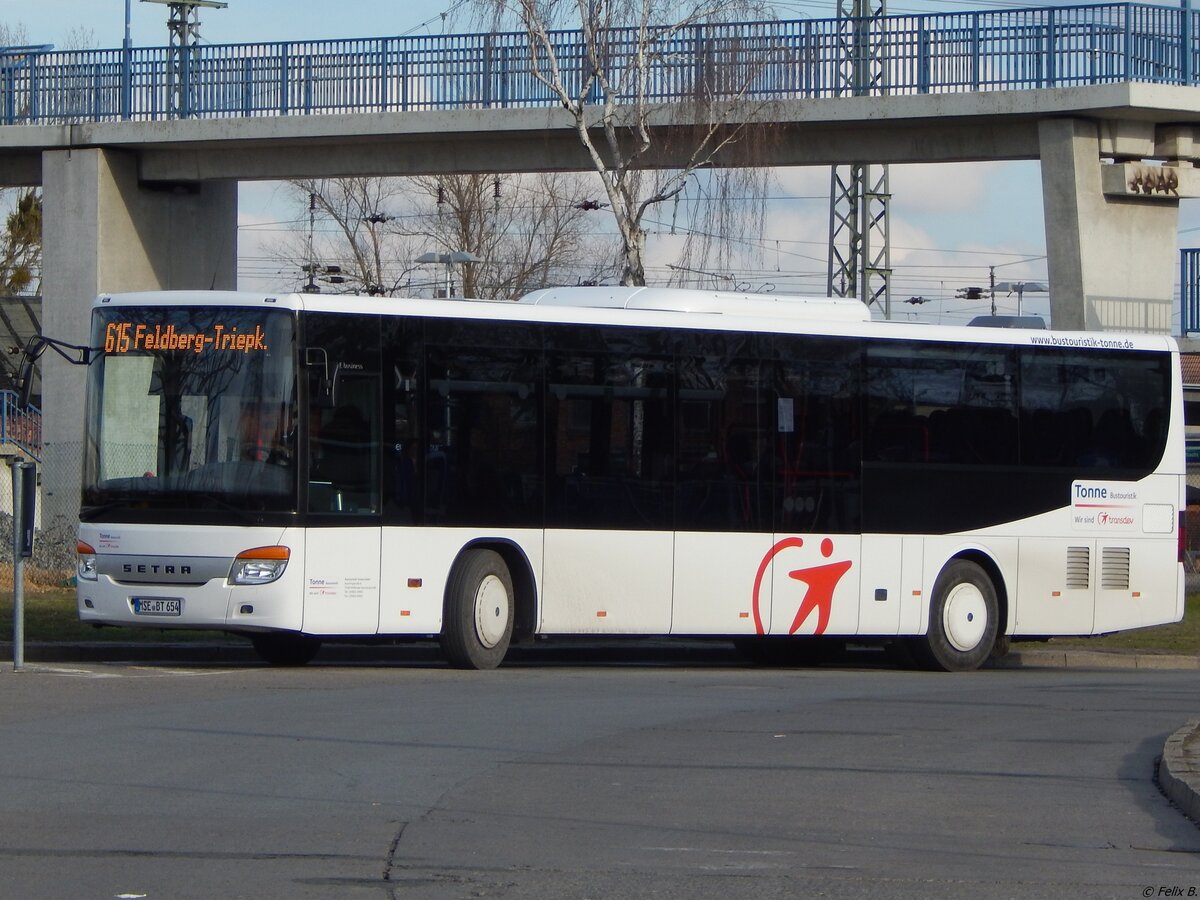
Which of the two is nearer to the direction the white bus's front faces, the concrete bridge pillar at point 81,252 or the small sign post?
the small sign post

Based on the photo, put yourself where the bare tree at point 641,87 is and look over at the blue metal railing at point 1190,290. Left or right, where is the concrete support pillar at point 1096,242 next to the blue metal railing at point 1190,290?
right

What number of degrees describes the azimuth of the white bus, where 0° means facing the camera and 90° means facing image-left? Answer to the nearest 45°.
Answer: approximately 45°

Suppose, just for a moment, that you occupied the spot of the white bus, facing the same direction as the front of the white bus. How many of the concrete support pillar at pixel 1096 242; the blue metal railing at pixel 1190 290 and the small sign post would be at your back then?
2
